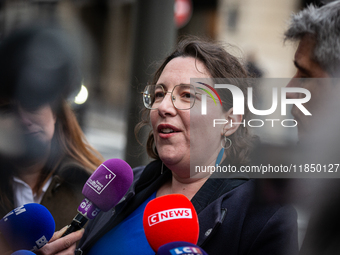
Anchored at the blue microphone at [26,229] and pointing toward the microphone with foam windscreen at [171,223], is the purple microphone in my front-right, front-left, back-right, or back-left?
front-left

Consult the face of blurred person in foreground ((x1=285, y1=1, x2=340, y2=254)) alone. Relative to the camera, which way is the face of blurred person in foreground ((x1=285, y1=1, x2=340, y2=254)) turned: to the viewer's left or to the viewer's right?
to the viewer's left

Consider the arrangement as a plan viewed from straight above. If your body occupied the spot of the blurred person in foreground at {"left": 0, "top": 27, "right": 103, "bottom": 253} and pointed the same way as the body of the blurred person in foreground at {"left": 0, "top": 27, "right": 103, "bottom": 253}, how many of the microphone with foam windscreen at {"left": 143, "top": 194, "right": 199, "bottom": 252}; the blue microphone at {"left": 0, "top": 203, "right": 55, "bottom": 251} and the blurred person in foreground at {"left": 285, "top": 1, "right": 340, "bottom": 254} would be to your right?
0

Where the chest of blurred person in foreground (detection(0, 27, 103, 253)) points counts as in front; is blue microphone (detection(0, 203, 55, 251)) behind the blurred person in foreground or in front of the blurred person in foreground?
in front

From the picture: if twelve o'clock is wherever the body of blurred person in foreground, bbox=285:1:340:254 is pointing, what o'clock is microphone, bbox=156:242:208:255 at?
The microphone is roughly at 10 o'clock from the blurred person in foreground.

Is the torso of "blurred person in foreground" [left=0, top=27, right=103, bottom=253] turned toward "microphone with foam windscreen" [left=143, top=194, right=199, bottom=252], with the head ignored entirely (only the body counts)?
no

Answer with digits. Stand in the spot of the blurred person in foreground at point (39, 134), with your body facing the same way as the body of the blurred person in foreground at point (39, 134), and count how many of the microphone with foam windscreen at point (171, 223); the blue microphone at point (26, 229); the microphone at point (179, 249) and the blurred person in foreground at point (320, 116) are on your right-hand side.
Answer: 0

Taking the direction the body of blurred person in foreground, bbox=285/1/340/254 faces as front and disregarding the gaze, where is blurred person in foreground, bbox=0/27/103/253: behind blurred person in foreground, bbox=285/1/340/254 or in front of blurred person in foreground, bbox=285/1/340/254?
in front

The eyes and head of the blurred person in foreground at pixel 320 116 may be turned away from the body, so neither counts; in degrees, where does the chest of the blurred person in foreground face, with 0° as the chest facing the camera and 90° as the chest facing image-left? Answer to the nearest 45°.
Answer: approximately 90°

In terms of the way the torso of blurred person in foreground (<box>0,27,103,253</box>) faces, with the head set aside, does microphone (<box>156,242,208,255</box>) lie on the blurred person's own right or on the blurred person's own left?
on the blurred person's own left

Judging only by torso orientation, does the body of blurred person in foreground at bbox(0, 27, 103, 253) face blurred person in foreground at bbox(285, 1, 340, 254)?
no
